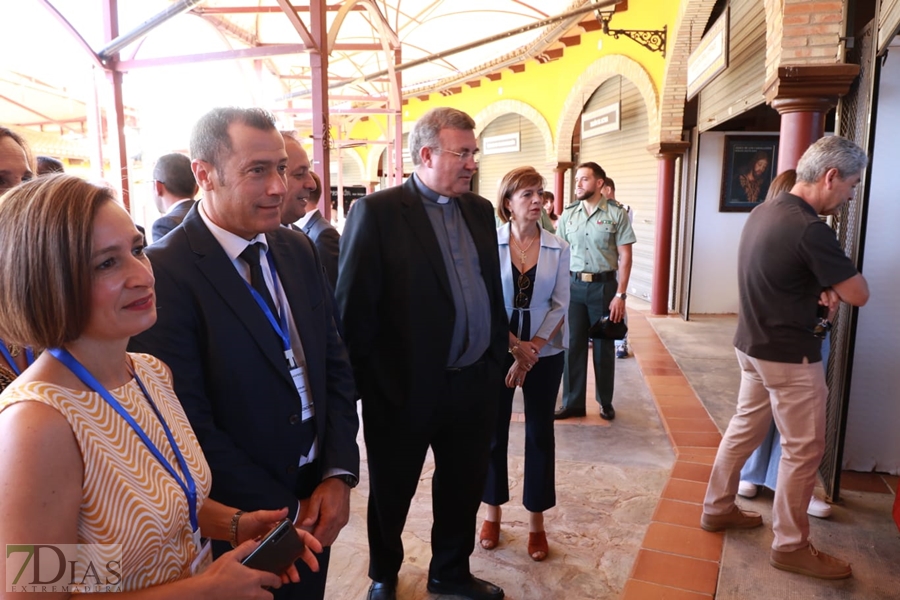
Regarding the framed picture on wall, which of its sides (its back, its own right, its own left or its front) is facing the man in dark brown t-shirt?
front

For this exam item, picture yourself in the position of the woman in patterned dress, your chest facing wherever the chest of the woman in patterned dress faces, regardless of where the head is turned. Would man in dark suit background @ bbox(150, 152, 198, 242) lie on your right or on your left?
on your left

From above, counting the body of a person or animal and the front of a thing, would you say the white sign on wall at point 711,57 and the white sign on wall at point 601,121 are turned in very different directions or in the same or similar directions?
same or similar directions

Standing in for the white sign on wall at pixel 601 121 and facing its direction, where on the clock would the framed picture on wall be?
The framed picture on wall is roughly at 9 o'clock from the white sign on wall.

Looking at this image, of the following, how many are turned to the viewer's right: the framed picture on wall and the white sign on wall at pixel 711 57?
0

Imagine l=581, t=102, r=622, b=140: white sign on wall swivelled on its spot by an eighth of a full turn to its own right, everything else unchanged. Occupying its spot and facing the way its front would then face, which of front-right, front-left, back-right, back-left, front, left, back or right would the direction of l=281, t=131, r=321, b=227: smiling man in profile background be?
left

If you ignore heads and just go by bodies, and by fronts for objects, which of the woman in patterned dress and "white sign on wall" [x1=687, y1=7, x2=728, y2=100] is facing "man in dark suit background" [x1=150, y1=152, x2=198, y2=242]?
the white sign on wall

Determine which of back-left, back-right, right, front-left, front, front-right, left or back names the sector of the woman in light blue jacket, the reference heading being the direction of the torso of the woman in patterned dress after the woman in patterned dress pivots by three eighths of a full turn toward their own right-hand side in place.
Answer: back-right

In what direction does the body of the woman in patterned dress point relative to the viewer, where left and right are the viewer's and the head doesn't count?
facing the viewer and to the right of the viewer

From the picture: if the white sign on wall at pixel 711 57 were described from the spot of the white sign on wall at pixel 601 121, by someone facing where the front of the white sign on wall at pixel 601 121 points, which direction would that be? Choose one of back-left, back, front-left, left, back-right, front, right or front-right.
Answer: front-left

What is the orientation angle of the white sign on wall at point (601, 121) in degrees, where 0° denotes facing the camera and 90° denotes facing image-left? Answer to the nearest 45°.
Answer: approximately 45°

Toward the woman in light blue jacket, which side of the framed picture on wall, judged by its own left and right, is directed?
front

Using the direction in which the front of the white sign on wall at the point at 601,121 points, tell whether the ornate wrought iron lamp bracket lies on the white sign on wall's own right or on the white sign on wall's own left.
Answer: on the white sign on wall's own left

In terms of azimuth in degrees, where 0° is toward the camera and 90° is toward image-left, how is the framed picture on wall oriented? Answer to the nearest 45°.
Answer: approximately 0°
